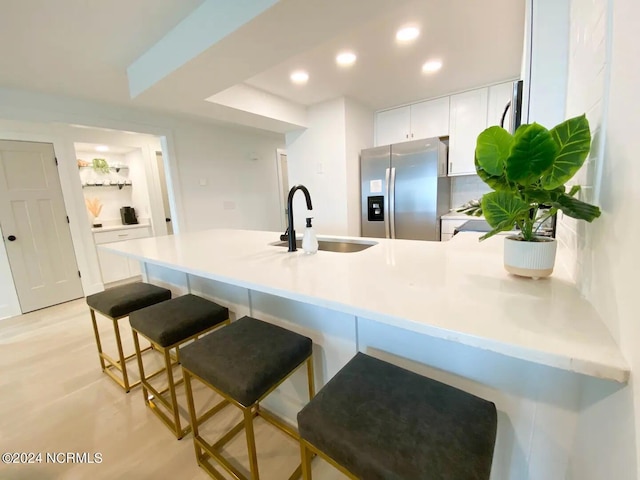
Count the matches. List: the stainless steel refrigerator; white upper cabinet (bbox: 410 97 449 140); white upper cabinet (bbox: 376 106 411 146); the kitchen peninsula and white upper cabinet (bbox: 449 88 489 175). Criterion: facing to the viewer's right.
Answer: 0

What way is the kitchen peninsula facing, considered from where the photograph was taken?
facing the viewer and to the left of the viewer

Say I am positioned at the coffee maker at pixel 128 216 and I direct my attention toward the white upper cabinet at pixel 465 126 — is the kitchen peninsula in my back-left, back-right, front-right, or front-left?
front-right

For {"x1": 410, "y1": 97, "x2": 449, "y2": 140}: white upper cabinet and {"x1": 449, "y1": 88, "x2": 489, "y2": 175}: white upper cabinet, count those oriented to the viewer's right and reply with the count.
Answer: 0

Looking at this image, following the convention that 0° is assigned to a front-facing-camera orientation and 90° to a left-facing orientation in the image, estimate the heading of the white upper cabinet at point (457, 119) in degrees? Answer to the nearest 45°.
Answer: approximately 45°

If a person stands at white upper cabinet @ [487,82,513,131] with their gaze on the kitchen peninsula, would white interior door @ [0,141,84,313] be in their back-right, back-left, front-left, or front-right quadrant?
front-right

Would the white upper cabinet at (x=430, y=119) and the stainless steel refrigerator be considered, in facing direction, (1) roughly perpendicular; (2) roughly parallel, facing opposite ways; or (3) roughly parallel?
roughly parallel

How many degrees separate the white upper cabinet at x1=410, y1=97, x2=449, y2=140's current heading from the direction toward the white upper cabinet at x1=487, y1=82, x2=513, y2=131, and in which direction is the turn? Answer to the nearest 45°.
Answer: approximately 135° to its left

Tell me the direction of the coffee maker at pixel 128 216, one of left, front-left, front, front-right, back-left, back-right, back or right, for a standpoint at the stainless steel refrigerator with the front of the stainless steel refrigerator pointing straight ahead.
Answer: front-right

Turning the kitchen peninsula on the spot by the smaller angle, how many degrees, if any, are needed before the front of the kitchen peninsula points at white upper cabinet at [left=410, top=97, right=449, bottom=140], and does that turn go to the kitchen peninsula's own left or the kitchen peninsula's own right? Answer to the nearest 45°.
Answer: approximately 135° to the kitchen peninsula's own right

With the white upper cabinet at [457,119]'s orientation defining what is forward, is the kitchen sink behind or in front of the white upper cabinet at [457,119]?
in front

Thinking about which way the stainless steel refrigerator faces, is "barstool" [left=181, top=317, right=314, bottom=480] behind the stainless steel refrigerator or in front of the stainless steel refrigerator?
in front
